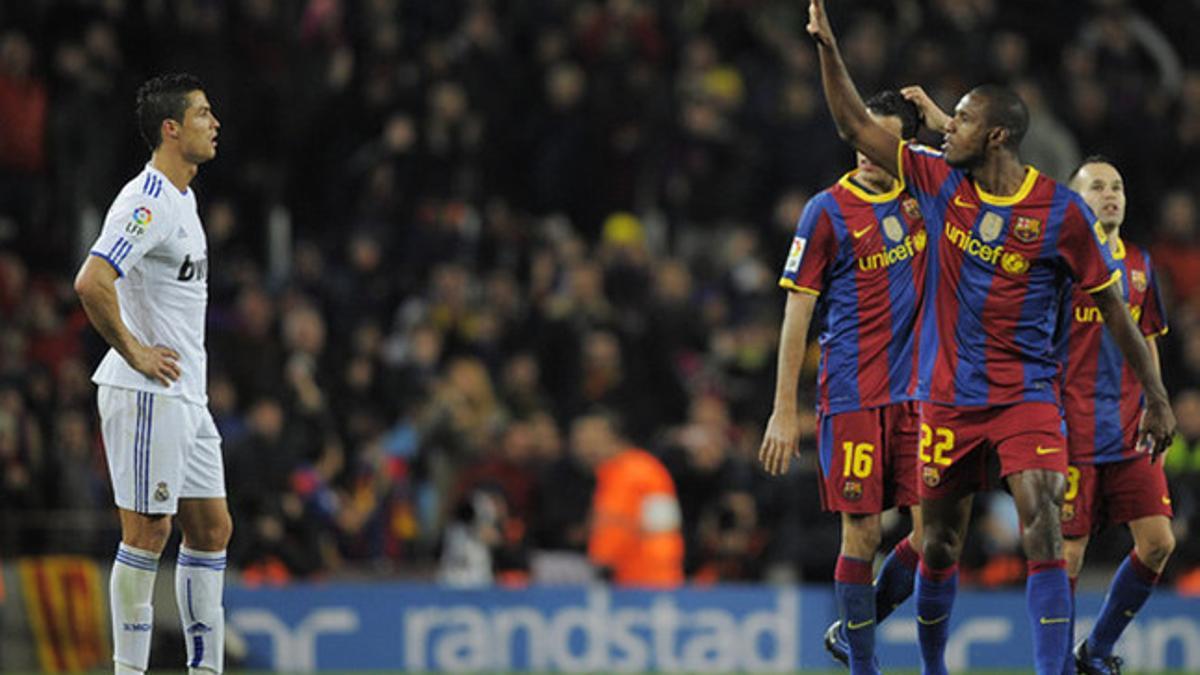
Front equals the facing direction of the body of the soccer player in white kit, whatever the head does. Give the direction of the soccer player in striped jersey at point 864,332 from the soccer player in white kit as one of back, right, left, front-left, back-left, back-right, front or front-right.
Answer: front

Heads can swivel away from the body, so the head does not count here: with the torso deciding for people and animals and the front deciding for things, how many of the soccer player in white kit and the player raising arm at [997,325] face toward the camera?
1

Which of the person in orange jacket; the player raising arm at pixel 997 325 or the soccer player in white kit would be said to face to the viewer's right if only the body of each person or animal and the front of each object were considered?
the soccer player in white kit

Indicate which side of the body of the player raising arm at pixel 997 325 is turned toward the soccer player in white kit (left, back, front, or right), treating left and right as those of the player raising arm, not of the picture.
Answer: right

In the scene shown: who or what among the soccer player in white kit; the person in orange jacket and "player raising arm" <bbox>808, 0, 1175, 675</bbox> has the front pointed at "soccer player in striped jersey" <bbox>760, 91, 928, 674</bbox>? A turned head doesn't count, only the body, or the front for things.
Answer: the soccer player in white kit

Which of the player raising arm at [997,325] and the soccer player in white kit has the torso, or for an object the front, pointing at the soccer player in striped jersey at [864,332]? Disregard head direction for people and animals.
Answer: the soccer player in white kit

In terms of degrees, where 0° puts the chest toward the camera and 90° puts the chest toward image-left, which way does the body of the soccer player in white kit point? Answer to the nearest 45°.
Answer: approximately 270°

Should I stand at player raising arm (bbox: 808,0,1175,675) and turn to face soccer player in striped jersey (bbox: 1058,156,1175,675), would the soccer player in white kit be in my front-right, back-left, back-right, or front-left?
back-left

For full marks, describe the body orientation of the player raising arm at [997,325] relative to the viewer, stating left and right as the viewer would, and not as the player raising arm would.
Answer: facing the viewer

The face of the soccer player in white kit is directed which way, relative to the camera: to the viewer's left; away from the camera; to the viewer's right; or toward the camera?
to the viewer's right

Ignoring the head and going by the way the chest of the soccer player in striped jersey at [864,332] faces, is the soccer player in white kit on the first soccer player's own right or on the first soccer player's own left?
on the first soccer player's own right
